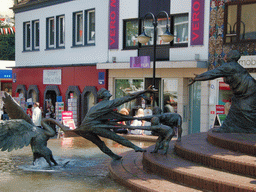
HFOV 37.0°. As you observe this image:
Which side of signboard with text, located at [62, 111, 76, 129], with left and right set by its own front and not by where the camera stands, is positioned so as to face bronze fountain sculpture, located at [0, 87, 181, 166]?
front

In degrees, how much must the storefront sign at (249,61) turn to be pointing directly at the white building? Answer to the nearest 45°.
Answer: approximately 135° to its right

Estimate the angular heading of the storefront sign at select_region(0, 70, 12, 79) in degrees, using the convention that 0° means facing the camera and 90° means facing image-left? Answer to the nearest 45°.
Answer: approximately 0°

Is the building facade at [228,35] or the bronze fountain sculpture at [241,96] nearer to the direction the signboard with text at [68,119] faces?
the bronze fountain sculpture

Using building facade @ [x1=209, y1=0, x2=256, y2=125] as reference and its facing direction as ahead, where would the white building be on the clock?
The white building is roughly at 4 o'clock from the building facade.

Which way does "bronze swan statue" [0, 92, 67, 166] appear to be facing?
to the viewer's right

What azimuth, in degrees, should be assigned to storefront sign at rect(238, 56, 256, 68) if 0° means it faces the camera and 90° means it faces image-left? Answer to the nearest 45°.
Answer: approximately 0°
